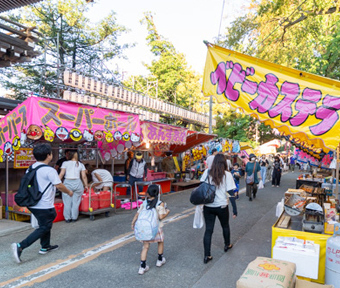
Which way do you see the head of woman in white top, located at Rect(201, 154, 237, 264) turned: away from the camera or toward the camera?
away from the camera

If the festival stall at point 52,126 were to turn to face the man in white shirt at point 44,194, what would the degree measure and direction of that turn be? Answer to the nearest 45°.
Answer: approximately 45° to its right

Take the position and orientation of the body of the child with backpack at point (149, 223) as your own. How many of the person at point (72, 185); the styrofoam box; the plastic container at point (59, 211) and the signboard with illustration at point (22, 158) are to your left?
3

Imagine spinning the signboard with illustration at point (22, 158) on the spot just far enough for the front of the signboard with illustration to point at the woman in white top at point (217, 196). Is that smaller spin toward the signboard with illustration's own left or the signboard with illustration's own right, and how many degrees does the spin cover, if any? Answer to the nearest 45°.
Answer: approximately 45° to the signboard with illustration's own left

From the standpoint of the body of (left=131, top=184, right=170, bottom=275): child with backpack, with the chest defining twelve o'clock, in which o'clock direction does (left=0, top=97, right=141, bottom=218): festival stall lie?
The festival stall is roughly at 9 o'clock from the child with backpack.

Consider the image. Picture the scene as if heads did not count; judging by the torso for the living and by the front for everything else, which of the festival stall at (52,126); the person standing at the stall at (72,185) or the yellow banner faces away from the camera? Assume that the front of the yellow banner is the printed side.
the person standing at the stall

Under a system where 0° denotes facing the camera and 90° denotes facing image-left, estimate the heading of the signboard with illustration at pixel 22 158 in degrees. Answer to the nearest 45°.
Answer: approximately 0°

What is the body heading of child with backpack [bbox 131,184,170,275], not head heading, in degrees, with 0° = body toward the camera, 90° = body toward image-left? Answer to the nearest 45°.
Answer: approximately 225°
